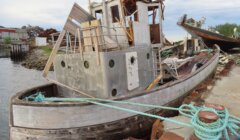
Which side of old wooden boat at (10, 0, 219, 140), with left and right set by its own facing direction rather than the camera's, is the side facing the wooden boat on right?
front

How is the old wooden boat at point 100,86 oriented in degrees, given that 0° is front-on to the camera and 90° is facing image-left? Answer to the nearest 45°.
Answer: approximately 225°
